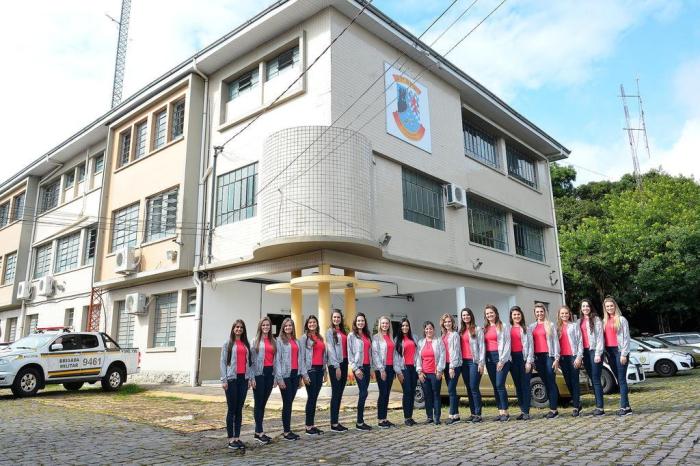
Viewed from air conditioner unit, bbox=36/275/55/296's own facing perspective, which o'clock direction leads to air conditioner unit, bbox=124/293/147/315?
air conditioner unit, bbox=124/293/147/315 is roughly at 10 o'clock from air conditioner unit, bbox=36/275/55/296.

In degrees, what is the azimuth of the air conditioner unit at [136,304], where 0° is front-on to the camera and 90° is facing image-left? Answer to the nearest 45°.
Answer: approximately 45°

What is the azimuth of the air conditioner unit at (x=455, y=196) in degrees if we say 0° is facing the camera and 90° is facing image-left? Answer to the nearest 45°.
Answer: approximately 315°

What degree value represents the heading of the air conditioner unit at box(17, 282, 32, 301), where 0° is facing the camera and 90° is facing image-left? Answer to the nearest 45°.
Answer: approximately 45°

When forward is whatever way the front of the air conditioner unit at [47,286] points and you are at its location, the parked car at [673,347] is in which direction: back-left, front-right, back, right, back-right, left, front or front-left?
left

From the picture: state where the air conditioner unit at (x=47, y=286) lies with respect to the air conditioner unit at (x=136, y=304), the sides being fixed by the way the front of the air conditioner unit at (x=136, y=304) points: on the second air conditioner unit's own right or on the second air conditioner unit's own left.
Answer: on the second air conditioner unit's own right

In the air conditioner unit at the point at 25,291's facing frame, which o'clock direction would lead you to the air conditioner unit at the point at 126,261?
the air conditioner unit at the point at 126,261 is roughly at 10 o'clock from the air conditioner unit at the point at 25,291.
